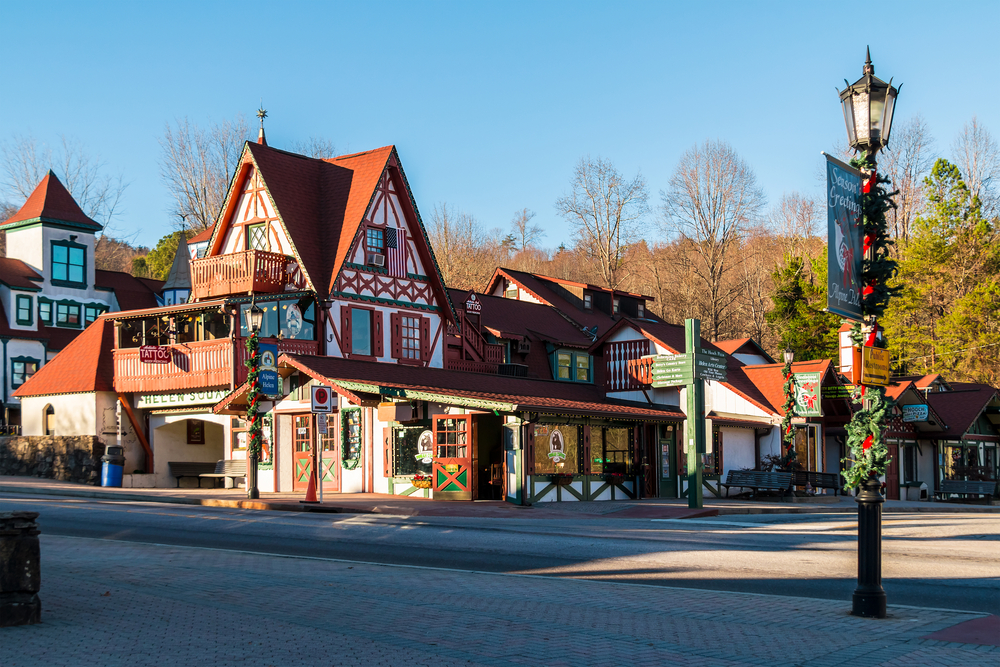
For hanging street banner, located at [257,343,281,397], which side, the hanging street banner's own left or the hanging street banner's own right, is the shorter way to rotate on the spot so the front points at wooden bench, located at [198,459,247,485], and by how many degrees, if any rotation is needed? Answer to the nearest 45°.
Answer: approximately 180°

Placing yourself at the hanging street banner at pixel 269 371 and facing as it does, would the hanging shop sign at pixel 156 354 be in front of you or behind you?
behind

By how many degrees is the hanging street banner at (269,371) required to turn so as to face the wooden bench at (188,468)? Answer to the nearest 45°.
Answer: approximately 180°

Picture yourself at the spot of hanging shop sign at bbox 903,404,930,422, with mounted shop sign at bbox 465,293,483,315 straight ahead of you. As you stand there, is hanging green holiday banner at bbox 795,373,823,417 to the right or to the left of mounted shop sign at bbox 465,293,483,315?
left

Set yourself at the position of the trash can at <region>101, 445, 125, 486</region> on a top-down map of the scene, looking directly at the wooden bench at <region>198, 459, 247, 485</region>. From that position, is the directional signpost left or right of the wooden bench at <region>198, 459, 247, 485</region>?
right

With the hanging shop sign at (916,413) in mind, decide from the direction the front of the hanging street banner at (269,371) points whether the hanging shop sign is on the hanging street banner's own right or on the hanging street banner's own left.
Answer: on the hanging street banner's own left

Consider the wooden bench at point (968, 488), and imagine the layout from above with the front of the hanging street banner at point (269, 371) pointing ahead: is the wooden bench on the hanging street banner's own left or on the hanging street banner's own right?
on the hanging street banner's own left

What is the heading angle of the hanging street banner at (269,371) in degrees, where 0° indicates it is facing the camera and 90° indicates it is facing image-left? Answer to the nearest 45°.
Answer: approximately 0°

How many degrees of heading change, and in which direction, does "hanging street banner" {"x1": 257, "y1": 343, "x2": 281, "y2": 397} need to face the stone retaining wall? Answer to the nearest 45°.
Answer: approximately 135° to its right

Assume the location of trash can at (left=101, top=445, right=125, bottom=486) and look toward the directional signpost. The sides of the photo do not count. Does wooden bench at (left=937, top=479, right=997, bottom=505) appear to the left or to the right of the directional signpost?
left
